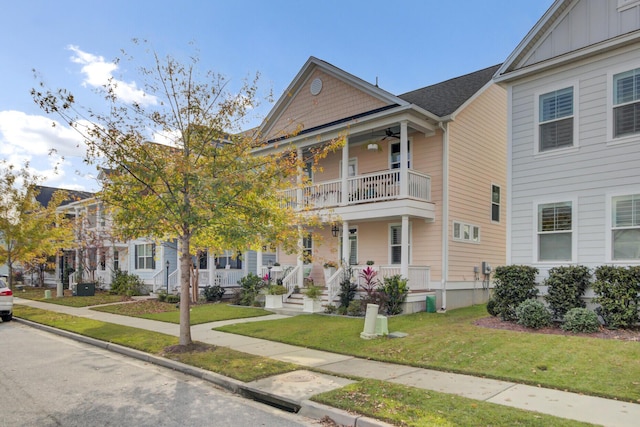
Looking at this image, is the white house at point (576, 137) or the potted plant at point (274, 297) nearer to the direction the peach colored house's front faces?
the potted plant

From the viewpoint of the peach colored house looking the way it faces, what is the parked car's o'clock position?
The parked car is roughly at 1 o'clock from the peach colored house.

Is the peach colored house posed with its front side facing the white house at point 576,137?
no

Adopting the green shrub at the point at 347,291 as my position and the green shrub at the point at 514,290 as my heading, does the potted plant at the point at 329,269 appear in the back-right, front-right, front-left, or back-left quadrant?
back-left

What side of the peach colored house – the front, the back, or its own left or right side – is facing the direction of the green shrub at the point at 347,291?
front

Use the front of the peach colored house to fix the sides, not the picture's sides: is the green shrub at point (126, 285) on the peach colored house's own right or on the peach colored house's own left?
on the peach colored house's own right

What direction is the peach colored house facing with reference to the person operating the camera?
facing the viewer and to the left of the viewer

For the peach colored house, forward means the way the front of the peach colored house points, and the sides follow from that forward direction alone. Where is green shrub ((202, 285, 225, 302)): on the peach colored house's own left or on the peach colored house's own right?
on the peach colored house's own right

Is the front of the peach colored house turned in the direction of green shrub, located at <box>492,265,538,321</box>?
no

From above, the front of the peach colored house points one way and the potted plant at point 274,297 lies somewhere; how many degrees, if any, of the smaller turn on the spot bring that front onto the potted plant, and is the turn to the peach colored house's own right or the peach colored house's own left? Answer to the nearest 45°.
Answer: approximately 45° to the peach colored house's own right
